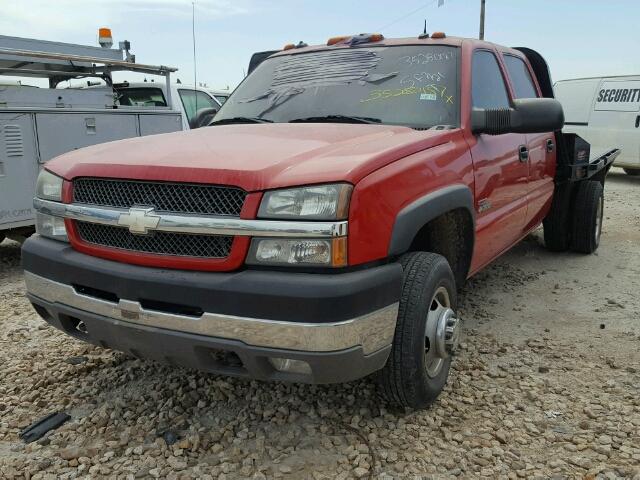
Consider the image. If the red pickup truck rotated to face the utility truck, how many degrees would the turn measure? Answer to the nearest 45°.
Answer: approximately 90° to its right

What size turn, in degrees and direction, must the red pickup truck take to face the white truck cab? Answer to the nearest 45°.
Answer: approximately 135° to its right

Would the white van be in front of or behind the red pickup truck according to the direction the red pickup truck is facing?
behind

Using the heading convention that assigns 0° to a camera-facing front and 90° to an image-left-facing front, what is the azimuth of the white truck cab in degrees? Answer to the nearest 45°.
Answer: approximately 225°

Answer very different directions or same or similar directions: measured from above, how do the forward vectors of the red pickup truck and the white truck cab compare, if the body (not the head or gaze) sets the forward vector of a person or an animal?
very different directions

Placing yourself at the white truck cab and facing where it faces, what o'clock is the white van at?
The white van is roughly at 1 o'clock from the white truck cab.

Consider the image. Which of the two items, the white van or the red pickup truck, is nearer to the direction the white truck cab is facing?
the white van

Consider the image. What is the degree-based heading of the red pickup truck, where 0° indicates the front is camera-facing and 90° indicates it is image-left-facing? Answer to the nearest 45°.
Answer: approximately 45°
